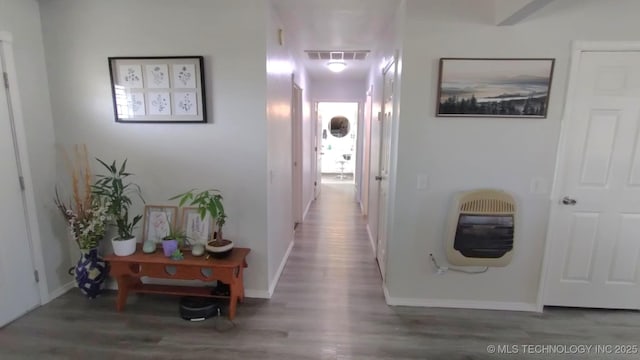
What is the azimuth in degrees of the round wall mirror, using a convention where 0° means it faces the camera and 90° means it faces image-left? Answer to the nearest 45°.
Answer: approximately 0°

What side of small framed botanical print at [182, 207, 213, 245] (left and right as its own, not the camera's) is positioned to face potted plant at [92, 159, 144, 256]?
right

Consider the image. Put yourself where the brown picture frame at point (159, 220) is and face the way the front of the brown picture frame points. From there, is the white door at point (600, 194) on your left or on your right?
on your left

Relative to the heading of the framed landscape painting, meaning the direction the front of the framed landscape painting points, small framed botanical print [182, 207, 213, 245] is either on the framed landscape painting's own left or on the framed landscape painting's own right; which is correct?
on the framed landscape painting's own right

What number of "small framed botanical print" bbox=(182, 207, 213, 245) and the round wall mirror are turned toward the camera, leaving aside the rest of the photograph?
2

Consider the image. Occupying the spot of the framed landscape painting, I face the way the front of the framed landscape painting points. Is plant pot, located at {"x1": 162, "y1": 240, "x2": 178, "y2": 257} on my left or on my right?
on my right

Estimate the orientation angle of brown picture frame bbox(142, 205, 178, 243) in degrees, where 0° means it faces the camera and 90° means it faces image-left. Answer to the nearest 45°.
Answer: approximately 0°

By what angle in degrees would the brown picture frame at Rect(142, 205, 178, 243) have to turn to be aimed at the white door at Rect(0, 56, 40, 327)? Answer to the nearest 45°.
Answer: approximately 90° to its right

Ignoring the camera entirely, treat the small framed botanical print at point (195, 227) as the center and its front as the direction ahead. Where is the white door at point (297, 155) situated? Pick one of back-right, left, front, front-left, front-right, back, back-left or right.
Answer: back-left

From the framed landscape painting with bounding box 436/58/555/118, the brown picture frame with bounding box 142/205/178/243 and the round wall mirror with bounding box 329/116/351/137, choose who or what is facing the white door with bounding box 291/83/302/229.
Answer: the round wall mirror
